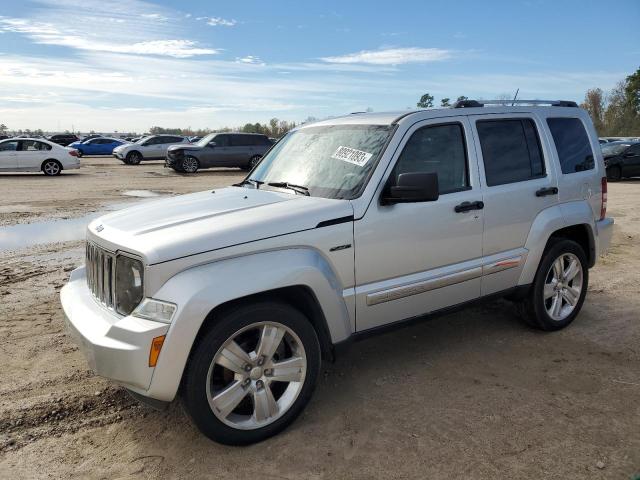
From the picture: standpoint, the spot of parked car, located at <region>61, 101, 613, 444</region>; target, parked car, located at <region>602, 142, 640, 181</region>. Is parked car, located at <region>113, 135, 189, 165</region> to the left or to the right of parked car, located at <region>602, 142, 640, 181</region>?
left

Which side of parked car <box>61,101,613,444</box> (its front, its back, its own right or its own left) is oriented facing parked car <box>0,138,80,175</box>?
right

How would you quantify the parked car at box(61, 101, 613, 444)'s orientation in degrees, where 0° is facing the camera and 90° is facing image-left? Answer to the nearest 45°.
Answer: approximately 45°

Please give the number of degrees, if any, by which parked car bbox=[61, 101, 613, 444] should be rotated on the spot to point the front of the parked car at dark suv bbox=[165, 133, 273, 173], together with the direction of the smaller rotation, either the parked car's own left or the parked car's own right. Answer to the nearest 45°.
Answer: approximately 135° to the parked car's own right

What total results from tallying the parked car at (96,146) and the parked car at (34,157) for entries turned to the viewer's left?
2

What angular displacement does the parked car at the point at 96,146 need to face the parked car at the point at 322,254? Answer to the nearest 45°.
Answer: approximately 90° to its left

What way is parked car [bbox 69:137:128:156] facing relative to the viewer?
to the viewer's left

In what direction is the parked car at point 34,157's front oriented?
to the viewer's left

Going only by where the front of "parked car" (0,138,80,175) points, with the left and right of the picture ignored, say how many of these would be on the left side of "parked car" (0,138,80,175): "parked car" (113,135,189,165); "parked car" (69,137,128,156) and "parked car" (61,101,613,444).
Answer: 1
